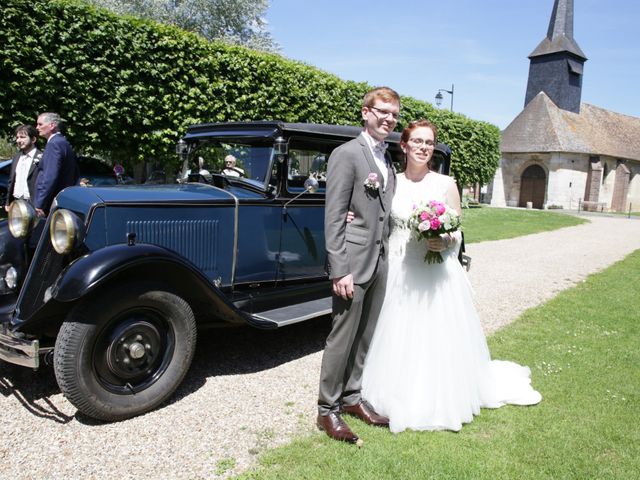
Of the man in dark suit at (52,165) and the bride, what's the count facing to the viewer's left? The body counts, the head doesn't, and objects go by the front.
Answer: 1

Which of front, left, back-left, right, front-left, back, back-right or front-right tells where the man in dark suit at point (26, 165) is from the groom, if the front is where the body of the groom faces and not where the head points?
back

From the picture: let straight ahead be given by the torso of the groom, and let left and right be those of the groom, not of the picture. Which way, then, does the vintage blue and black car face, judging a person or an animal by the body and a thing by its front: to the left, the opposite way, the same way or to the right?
to the right

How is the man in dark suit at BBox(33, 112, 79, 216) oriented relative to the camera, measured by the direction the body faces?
to the viewer's left

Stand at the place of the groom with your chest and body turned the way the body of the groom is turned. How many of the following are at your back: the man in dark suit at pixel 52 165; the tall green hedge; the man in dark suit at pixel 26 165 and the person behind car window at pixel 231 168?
4

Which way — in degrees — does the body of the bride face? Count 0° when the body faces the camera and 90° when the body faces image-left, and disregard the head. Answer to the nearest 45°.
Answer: approximately 0°

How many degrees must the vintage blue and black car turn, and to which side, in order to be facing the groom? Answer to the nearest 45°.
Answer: approximately 90° to its left

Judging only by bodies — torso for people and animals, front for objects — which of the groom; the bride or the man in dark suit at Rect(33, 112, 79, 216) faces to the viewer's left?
the man in dark suit
